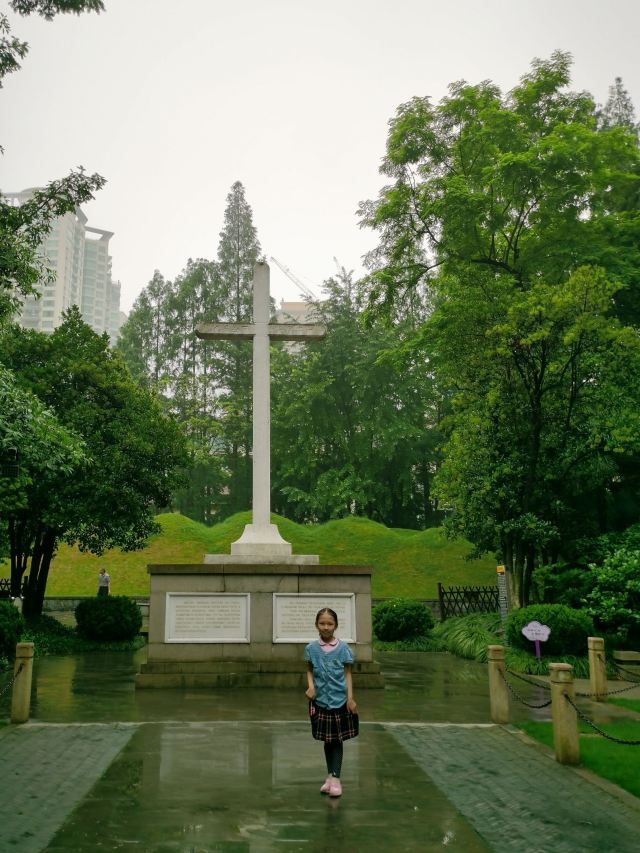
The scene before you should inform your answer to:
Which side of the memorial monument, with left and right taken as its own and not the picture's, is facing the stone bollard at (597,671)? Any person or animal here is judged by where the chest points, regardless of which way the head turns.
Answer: left

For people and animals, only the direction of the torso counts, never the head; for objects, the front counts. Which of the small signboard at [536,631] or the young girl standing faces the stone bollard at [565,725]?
the small signboard

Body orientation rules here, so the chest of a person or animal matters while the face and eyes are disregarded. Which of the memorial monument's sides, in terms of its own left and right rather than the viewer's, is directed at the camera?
front

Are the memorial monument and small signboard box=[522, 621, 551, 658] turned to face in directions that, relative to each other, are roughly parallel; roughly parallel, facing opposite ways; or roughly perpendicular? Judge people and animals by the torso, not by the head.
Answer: roughly parallel

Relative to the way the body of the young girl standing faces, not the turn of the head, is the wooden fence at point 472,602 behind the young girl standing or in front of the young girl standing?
behind

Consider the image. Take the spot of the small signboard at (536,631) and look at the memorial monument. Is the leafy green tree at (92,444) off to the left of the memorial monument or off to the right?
right

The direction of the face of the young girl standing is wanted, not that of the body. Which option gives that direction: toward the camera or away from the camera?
toward the camera

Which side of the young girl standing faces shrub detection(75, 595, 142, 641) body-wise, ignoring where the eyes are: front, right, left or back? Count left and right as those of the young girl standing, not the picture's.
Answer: back

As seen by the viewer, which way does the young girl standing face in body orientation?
toward the camera

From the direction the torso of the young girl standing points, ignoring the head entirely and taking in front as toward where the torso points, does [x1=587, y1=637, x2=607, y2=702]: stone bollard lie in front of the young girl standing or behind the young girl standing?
behind

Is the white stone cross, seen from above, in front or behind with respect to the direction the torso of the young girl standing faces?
behind

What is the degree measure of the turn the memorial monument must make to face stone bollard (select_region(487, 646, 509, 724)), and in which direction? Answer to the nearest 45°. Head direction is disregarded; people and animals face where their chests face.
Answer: approximately 45° to its left

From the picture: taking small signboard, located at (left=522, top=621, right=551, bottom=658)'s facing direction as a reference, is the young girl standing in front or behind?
in front

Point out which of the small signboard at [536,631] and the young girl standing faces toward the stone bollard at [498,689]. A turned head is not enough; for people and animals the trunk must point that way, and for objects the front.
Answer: the small signboard

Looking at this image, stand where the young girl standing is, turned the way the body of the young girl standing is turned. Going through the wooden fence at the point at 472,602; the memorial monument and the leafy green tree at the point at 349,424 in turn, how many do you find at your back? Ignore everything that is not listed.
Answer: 3

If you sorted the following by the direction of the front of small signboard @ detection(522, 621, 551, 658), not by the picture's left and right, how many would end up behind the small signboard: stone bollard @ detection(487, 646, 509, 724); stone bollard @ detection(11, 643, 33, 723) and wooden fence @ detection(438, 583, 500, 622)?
1

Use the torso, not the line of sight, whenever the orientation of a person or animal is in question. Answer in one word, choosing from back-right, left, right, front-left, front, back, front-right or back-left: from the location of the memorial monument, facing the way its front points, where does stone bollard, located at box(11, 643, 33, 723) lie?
front-right

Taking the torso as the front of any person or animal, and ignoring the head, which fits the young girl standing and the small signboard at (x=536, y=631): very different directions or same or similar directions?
same or similar directions
